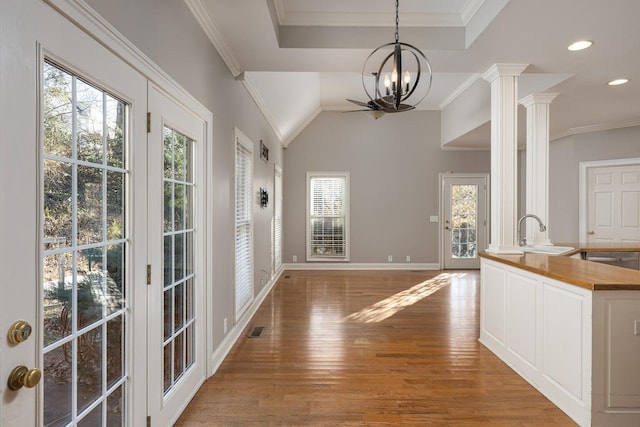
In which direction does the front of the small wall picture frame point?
to the viewer's right

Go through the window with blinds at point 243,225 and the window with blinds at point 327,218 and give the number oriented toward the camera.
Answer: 1

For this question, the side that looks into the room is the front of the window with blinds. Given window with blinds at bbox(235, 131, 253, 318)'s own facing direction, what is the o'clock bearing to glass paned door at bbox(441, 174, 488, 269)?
The glass paned door is roughly at 11 o'clock from the window with blinds.

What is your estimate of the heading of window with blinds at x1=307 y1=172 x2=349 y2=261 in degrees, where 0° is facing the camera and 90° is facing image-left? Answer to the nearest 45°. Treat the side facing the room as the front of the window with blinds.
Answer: approximately 0°

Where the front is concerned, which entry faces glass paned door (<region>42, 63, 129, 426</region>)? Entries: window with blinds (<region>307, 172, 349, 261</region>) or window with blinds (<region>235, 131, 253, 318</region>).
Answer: window with blinds (<region>307, 172, 349, 261</region>)

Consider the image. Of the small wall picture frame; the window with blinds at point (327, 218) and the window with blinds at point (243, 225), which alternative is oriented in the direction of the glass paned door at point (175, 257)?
the window with blinds at point (327, 218)

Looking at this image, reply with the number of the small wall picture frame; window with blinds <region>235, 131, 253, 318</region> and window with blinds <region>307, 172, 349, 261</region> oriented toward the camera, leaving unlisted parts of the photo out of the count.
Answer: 1

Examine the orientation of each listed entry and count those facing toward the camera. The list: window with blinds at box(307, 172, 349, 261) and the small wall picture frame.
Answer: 1

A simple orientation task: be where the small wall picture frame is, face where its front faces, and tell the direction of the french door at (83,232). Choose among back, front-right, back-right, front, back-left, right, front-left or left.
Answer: right

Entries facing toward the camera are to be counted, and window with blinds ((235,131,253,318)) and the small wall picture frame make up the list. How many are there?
0

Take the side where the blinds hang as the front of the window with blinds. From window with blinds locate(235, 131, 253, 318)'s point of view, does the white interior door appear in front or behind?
in front

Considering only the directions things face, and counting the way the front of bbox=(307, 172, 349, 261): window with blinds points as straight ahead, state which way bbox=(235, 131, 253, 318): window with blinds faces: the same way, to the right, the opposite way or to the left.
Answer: to the left

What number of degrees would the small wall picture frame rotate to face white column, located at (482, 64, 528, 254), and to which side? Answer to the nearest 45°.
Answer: approximately 45° to its right

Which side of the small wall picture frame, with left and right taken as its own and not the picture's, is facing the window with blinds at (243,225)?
right

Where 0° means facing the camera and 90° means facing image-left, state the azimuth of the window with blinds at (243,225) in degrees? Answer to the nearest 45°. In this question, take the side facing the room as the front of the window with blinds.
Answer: approximately 270°

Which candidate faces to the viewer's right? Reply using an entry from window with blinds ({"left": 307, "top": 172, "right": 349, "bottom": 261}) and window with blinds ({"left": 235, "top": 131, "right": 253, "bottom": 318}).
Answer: window with blinds ({"left": 235, "top": 131, "right": 253, "bottom": 318})

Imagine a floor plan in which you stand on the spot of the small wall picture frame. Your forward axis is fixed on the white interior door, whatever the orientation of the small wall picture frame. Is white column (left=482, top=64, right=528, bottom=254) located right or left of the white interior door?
right

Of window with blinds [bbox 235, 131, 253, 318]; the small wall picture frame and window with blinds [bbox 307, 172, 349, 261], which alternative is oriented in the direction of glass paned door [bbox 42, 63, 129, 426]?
window with blinds [bbox 307, 172, 349, 261]
